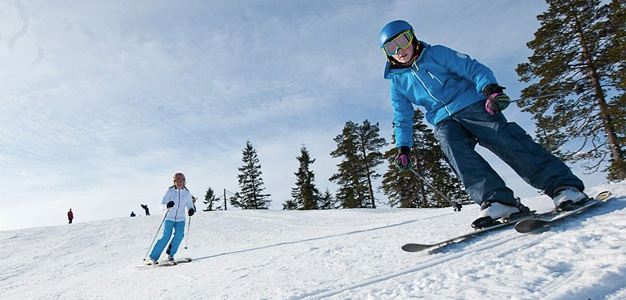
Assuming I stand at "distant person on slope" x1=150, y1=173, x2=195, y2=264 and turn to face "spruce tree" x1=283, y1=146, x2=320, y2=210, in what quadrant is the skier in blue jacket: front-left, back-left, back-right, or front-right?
back-right

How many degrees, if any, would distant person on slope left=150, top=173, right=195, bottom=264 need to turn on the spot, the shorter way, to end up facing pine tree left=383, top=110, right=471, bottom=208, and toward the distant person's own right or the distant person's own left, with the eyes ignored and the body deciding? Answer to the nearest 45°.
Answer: approximately 135° to the distant person's own left

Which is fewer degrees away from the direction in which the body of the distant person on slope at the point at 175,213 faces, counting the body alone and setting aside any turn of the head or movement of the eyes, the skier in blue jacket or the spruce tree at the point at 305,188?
the skier in blue jacket

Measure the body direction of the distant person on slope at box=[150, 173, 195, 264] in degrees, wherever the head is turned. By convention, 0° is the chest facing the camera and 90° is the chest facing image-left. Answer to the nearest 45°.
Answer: approximately 0°

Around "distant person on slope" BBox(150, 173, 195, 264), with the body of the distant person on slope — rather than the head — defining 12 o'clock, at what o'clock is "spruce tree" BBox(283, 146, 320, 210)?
The spruce tree is roughly at 7 o'clock from the distant person on slope.

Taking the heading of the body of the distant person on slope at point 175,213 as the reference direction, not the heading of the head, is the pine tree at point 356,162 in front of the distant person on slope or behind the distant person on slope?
behind

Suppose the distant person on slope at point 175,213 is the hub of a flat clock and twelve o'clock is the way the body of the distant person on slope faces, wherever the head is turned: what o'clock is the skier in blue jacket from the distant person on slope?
The skier in blue jacket is roughly at 11 o'clock from the distant person on slope.
